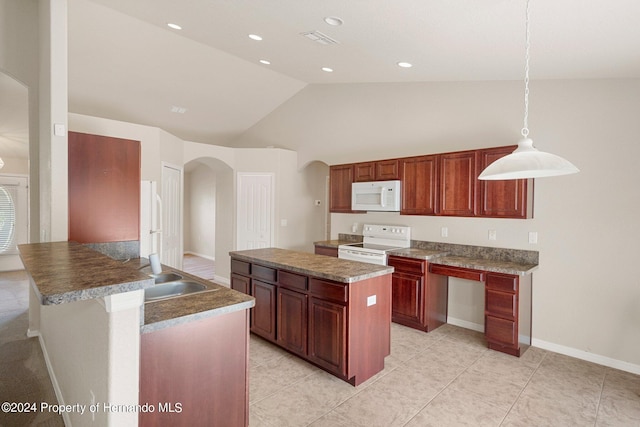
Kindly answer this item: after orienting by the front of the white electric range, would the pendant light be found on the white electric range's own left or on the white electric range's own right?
on the white electric range's own left

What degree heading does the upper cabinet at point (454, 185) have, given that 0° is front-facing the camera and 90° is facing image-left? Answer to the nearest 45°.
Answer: approximately 45°

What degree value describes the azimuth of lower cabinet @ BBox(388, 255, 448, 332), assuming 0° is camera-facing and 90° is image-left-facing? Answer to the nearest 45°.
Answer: approximately 45°

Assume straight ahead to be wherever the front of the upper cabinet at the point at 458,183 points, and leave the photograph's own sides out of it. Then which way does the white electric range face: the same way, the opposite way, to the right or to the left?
the same way

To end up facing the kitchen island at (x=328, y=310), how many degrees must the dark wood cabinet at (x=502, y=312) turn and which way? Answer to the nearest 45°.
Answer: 0° — it already faces it

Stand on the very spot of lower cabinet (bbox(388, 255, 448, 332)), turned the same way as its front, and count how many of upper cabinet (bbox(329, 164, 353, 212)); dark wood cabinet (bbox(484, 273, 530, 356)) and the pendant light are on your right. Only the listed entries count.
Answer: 1

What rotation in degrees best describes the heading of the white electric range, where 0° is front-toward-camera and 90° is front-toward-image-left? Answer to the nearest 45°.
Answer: approximately 45°

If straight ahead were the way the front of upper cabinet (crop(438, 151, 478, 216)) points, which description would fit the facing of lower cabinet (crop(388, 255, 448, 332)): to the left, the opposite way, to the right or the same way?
the same way

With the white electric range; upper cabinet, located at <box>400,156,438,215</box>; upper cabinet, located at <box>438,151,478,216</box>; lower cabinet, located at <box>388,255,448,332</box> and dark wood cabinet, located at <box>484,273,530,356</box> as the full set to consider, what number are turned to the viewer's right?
0

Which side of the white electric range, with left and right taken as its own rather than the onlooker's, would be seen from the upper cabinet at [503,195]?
left

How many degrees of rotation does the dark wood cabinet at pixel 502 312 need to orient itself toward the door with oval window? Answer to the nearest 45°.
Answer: approximately 45° to its right

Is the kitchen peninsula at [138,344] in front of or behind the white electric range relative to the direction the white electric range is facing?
in front

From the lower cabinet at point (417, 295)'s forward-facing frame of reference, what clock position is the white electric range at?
The white electric range is roughly at 3 o'clock from the lower cabinet.

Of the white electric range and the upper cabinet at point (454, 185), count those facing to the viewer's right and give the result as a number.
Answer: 0

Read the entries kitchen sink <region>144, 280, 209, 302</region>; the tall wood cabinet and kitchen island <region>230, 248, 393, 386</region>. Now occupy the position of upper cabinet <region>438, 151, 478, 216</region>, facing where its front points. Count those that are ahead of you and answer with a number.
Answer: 3

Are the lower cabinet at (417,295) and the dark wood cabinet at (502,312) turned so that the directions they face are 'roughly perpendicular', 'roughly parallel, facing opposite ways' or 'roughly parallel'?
roughly parallel

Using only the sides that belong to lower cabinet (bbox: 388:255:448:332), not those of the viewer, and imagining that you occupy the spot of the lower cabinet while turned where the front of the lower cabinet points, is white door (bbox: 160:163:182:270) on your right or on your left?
on your right

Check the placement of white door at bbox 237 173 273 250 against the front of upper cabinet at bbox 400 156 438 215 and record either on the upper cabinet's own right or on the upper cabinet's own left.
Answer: on the upper cabinet's own right

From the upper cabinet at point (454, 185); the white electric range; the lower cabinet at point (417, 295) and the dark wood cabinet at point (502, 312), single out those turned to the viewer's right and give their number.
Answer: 0

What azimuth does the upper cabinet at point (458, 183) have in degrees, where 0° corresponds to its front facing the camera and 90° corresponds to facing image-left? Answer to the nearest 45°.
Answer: approximately 45°

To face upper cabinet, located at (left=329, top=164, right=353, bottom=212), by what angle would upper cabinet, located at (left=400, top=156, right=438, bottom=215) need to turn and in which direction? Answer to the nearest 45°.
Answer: approximately 90° to its right
